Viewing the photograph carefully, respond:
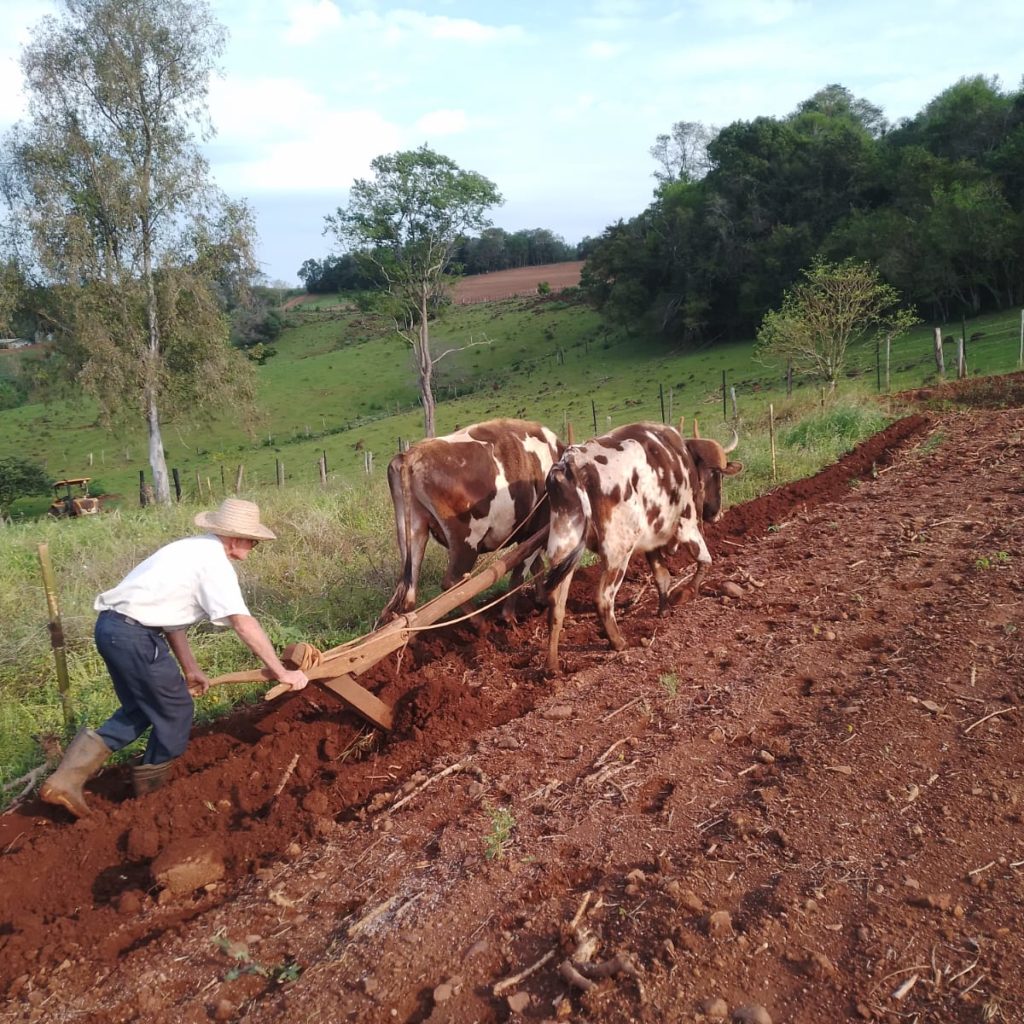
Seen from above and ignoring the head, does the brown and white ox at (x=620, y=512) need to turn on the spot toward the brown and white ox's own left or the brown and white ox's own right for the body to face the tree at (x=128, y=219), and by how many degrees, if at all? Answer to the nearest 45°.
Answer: approximately 90° to the brown and white ox's own left

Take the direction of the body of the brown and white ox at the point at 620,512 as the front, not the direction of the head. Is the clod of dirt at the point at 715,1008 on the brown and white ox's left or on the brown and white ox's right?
on the brown and white ox's right

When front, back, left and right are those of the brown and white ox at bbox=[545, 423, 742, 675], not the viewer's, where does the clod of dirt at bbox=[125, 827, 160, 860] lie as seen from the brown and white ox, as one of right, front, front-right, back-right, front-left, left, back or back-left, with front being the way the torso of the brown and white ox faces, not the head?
back

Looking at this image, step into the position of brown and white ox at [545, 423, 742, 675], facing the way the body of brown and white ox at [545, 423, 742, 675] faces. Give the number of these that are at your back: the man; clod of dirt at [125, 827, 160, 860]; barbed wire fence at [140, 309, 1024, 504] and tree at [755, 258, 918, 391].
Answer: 2

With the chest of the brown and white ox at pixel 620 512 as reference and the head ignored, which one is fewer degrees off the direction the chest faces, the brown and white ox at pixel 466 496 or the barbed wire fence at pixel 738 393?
the barbed wire fence

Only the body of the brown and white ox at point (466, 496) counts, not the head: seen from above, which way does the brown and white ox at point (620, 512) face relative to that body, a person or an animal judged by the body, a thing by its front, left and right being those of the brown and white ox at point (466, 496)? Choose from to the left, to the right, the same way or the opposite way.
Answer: the same way

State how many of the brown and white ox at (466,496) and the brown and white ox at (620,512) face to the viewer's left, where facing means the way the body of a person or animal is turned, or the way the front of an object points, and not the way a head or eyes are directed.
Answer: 0

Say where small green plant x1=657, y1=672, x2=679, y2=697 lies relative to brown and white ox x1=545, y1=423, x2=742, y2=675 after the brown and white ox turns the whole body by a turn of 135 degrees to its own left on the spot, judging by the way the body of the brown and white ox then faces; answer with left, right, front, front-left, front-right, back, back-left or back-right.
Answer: left

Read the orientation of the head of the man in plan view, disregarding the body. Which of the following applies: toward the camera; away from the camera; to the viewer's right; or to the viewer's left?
to the viewer's right

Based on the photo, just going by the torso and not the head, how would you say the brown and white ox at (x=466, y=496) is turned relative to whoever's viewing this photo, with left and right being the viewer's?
facing away from the viewer and to the right of the viewer

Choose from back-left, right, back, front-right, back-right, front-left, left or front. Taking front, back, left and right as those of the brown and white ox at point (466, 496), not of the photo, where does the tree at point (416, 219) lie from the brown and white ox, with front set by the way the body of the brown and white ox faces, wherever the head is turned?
front-left

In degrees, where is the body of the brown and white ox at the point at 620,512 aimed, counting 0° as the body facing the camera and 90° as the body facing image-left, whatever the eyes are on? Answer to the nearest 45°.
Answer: approximately 225°

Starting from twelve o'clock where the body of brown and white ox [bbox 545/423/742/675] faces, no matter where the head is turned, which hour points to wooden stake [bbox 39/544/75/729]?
The wooden stake is roughly at 7 o'clock from the brown and white ox.

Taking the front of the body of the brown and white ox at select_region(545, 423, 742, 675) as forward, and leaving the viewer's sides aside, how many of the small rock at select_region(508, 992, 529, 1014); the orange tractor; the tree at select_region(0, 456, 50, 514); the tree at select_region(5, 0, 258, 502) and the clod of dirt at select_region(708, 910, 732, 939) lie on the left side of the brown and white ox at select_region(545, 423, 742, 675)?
3
